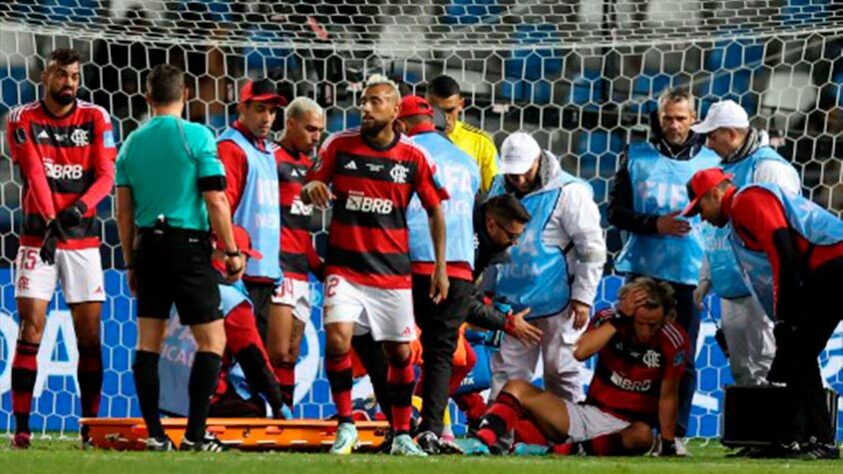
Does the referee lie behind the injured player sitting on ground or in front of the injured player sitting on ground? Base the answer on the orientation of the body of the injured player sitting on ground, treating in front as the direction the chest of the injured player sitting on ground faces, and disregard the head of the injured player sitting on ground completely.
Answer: in front

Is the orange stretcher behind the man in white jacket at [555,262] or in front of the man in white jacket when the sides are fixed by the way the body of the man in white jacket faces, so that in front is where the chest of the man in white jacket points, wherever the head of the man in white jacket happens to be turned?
in front

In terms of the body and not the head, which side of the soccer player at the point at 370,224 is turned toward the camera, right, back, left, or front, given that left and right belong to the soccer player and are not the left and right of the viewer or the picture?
front

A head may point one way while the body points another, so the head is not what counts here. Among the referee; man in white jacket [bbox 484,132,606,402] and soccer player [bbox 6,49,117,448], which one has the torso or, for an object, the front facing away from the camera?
the referee

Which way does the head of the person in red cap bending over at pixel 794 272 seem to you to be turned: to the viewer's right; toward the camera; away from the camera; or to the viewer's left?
to the viewer's left

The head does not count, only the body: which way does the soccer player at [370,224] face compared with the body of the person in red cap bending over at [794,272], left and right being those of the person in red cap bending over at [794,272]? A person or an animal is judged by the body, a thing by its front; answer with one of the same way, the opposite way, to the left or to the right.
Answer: to the left

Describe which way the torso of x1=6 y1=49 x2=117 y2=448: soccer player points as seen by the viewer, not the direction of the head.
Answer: toward the camera

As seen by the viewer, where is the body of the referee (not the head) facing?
away from the camera

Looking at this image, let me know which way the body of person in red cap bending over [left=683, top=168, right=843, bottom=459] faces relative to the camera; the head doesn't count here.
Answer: to the viewer's left

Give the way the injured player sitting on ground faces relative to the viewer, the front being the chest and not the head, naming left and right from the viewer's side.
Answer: facing the viewer and to the left of the viewer
